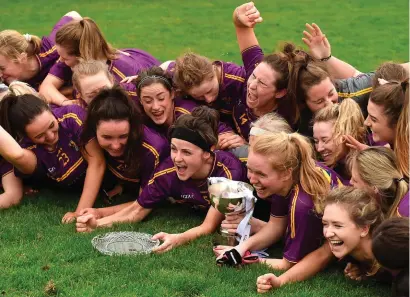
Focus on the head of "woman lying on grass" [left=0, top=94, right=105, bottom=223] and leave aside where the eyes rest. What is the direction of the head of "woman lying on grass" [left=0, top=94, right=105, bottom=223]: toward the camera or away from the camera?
toward the camera

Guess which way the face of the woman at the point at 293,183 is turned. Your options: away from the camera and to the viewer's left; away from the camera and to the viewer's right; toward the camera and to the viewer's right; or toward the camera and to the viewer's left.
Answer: toward the camera and to the viewer's left

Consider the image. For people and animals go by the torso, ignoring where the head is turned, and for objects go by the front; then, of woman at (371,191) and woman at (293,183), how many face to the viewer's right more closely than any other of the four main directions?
0

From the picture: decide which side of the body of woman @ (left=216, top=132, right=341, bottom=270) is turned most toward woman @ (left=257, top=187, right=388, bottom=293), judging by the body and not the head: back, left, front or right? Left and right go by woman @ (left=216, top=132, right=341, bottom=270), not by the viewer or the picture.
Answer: left

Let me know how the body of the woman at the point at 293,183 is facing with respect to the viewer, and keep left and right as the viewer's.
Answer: facing the viewer and to the left of the viewer
